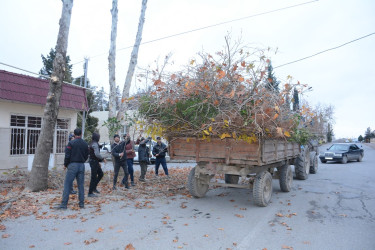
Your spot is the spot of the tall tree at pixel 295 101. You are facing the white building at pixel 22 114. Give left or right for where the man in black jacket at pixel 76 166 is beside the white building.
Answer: left

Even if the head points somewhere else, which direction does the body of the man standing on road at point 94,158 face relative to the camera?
to the viewer's right

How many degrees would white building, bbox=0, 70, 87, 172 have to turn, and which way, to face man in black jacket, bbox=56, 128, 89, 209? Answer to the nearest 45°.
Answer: approximately 45° to its right

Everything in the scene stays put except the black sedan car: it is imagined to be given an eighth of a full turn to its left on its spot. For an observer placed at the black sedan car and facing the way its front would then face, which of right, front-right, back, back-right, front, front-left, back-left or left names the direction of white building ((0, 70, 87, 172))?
front-right

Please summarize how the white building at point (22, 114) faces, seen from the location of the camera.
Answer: facing the viewer and to the right of the viewer

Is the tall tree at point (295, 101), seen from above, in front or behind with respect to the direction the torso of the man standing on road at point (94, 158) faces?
in front

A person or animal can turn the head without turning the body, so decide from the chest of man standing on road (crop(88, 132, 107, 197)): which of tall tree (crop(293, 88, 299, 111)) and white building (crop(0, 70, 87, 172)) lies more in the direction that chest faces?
the tall tree

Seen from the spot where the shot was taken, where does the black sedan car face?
facing the viewer and to the left of the viewer

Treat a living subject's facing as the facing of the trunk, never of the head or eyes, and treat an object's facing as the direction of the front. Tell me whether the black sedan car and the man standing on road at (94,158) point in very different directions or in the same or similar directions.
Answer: very different directions

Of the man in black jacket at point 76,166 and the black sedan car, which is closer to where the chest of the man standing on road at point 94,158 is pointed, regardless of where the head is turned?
the black sedan car
